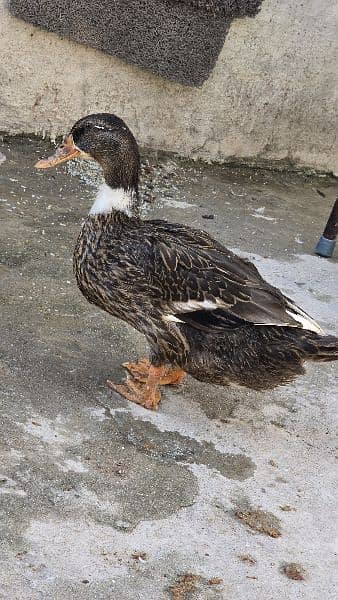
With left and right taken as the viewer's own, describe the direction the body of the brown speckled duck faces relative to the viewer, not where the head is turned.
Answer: facing to the left of the viewer

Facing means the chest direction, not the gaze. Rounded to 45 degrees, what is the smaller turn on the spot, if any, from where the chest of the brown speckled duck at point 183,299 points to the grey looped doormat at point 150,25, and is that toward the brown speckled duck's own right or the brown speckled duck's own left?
approximately 90° to the brown speckled duck's own right
